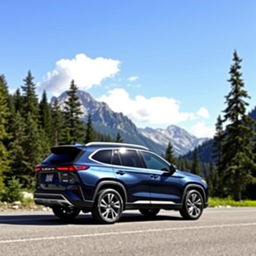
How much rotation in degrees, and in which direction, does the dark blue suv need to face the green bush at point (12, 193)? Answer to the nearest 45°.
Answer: approximately 90° to its left

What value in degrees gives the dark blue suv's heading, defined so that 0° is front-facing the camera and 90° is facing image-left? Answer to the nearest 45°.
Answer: approximately 225°

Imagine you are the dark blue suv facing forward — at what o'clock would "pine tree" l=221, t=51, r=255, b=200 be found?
The pine tree is roughly at 11 o'clock from the dark blue suv.

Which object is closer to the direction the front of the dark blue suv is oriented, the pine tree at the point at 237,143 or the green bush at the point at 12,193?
the pine tree
